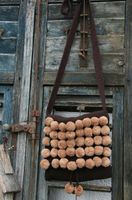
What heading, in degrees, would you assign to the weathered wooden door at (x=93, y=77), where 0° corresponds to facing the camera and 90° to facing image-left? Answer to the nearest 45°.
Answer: approximately 0°

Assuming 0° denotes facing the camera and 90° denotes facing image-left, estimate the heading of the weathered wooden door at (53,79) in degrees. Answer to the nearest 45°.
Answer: approximately 0°
